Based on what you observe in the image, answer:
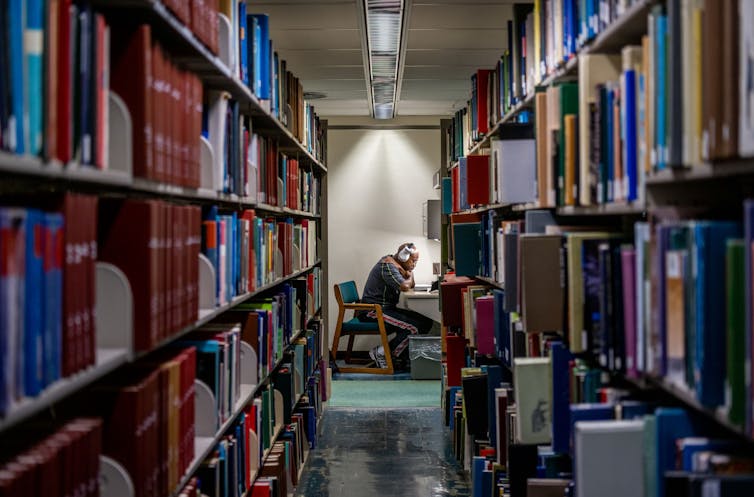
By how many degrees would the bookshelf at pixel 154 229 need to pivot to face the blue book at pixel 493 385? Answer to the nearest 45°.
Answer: approximately 90° to its left

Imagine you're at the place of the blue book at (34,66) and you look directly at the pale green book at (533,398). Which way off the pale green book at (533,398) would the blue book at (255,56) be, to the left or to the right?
left

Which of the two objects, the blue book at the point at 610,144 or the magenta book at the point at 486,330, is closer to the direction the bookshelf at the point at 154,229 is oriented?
the blue book

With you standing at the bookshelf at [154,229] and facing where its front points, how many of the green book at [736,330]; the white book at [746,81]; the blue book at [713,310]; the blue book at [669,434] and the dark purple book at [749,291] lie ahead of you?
5

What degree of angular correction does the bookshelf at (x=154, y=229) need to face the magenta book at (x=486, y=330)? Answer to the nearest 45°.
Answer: approximately 90° to its left

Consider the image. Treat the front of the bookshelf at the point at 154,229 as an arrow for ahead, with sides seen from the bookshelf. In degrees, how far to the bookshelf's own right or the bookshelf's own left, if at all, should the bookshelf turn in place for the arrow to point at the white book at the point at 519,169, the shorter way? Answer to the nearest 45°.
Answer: approximately 90° to the bookshelf's own left

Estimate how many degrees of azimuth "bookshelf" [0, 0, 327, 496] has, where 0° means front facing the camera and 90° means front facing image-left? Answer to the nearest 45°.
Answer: approximately 315°

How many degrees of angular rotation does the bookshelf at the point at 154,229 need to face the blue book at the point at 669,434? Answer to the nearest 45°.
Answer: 0° — it already faces it
